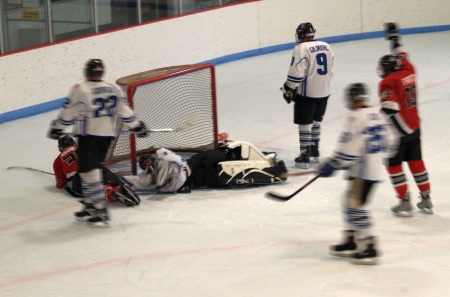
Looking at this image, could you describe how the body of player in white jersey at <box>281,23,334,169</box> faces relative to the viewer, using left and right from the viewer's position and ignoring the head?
facing away from the viewer and to the left of the viewer

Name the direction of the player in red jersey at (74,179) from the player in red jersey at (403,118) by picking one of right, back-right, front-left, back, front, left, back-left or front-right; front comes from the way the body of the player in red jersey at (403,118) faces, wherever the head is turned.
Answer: front-left

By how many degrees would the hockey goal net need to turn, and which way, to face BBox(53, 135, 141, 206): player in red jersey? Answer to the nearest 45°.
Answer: approximately 90° to its right

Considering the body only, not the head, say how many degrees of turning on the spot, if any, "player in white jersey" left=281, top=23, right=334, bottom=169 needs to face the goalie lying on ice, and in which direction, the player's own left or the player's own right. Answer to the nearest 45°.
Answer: approximately 90° to the player's own left

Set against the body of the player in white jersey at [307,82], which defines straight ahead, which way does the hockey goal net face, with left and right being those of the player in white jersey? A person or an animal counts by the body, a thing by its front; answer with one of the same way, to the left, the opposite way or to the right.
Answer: the opposite way

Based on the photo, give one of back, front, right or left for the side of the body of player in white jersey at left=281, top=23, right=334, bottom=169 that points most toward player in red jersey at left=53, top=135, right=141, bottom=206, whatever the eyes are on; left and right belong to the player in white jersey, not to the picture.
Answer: left

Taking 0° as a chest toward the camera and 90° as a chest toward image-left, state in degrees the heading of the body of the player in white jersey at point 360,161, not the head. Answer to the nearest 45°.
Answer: approximately 135°

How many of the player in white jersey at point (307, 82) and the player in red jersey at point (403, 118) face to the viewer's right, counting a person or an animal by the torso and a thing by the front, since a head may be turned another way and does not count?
0

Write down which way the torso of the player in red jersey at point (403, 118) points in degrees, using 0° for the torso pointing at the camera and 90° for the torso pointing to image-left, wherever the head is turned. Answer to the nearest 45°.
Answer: approximately 135°

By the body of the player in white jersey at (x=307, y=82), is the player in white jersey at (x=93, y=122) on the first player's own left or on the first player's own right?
on the first player's own left
